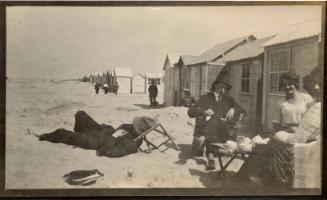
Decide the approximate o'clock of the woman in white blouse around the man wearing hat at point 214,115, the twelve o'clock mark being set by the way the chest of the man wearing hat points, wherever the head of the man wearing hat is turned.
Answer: The woman in white blouse is roughly at 9 o'clock from the man wearing hat.

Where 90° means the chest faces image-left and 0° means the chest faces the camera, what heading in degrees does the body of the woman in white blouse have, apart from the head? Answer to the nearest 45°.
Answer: approximately 45°

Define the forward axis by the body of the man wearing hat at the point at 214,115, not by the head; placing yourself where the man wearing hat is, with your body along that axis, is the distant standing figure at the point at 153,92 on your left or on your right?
on your right

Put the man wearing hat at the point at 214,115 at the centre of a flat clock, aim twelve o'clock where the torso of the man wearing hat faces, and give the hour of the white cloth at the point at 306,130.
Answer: The white cloth is roughly at 9 o'clock from the man wearing hat.

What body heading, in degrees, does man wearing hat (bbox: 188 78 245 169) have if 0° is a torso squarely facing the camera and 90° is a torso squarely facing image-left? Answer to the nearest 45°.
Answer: approximately 0°

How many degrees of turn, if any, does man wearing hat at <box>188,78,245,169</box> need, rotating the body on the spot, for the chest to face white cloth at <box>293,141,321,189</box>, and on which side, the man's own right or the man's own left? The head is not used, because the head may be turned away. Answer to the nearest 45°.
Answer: approximately 90° to the man's own left

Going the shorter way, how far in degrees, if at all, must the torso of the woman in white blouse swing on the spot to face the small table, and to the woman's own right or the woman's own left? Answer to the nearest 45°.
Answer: approximately 45° to the woman's own right
